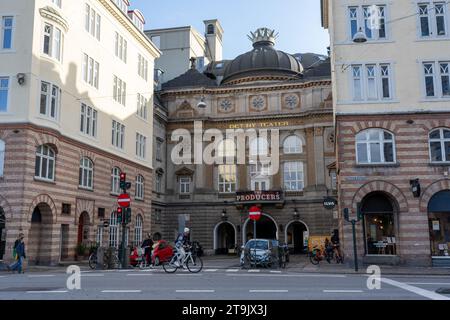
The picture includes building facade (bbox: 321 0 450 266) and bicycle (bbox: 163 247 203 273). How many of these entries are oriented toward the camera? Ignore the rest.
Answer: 1

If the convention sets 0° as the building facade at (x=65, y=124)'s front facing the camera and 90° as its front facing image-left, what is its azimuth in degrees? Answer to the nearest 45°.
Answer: approximately 315°

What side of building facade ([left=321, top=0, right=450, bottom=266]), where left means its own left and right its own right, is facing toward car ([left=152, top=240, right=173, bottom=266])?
right
